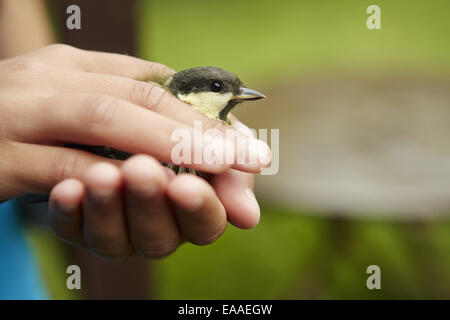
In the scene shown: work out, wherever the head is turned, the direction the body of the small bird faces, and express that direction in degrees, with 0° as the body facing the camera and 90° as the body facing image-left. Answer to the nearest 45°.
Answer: approximately 270°
